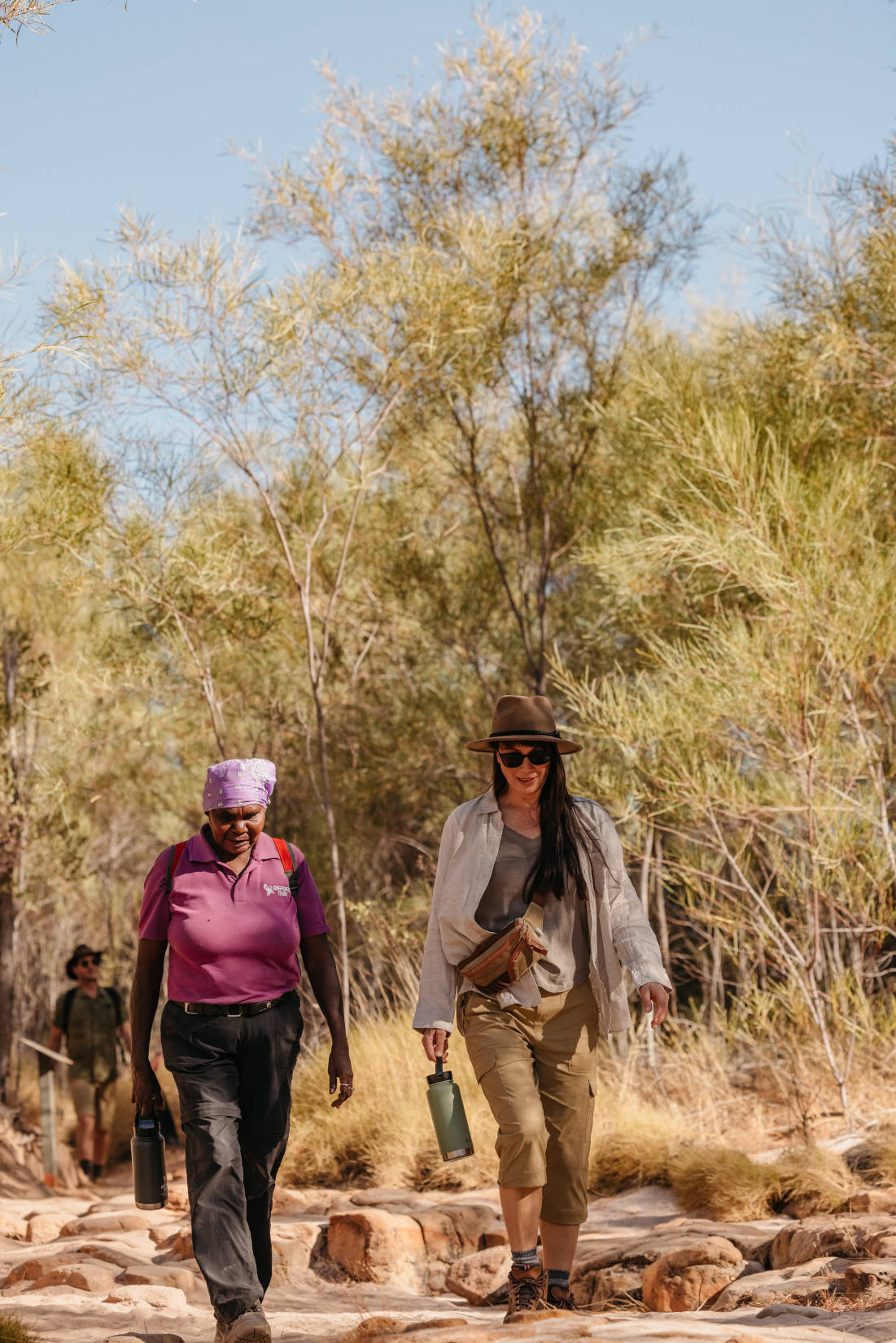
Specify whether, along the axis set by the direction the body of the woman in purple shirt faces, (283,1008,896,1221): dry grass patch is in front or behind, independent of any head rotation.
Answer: behind

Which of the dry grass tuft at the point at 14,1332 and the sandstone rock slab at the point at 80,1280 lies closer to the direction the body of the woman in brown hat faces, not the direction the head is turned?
the dry grass tuft

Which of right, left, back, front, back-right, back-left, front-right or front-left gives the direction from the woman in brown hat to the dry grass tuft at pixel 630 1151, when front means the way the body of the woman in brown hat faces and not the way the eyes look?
back

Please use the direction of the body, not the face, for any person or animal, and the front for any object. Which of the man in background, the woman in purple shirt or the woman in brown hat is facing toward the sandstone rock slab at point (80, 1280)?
the man in background

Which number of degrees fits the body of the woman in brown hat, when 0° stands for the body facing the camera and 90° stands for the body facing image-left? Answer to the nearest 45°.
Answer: approximately 0°

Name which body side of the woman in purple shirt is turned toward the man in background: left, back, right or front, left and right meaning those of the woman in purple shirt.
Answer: back

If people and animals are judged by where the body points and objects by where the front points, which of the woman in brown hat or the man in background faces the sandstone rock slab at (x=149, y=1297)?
the man in background

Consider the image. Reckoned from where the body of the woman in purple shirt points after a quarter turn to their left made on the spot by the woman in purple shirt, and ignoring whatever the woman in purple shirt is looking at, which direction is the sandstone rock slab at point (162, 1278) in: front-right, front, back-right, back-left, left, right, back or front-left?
left

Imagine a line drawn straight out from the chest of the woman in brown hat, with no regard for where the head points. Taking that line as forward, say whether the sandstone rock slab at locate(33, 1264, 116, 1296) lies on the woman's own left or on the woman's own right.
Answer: on the woman's own right
